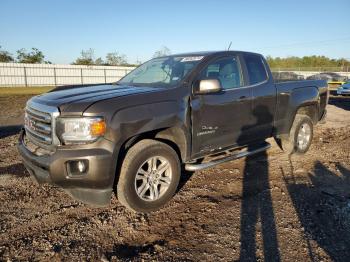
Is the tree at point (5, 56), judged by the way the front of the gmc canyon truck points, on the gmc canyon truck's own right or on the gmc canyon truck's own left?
on the gmc canyon truck's own right

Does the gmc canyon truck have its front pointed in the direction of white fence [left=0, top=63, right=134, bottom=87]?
no

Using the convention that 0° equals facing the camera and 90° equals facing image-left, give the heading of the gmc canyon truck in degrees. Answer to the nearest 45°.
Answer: approximately 45°
